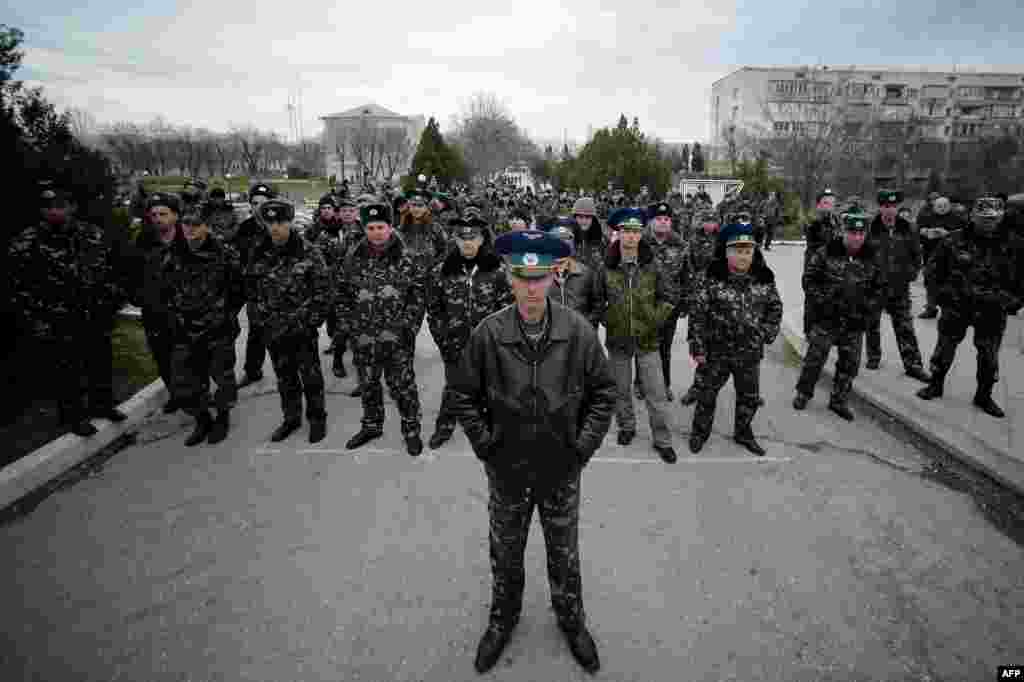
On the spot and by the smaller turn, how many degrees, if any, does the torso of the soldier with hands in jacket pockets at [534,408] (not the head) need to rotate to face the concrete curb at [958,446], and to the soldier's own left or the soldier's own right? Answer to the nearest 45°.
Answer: approximately 135° to the soldier's own left

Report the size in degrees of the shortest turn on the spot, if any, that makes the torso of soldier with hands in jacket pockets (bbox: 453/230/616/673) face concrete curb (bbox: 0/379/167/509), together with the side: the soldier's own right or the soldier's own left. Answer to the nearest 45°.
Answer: approximately 135° to the soldier's own right

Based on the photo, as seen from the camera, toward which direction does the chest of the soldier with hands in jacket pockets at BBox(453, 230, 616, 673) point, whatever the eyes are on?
toward the camera
